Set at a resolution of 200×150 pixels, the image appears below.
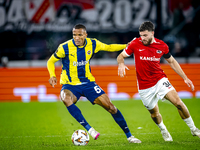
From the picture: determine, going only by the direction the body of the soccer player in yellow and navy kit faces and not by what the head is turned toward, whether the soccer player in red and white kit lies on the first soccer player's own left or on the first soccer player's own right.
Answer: on the first soccer player's own left

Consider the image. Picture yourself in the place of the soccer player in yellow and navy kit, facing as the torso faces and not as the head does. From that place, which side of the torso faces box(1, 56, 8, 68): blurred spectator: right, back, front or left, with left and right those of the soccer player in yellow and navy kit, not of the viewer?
back
